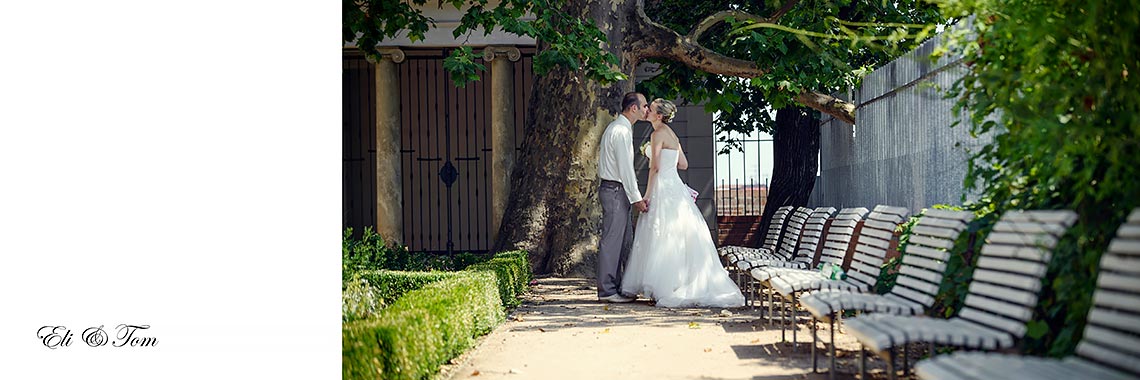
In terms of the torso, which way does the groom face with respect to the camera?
to the viewer's right

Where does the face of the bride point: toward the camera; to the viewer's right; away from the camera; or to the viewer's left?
to the viewer's left

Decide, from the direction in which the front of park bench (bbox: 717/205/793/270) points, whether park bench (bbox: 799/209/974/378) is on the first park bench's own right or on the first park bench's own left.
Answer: on the first park bench's own left

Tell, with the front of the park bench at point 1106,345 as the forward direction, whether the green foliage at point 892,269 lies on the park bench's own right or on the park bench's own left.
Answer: on the park bench's own right

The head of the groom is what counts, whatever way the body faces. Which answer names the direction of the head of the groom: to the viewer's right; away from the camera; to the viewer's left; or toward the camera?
to the viewer's right

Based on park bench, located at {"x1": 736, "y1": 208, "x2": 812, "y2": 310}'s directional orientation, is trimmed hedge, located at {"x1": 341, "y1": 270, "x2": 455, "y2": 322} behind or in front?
in front

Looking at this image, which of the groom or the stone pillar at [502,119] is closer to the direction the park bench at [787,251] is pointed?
the groom

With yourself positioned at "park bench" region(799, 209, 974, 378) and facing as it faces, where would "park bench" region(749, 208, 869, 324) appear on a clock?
"park bench" region(749, 208, 869, 324) is roughly at 4 o'clock from "park bench" region(799, 209, 974, 378).

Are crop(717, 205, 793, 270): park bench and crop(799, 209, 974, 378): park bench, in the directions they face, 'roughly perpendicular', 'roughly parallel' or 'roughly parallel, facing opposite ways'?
roughly parallel

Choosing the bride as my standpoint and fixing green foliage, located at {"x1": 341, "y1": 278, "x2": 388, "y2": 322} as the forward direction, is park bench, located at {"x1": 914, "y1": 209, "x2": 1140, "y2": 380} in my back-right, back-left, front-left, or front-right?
front-left

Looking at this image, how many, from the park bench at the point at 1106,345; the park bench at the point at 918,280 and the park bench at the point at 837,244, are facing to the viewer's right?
0

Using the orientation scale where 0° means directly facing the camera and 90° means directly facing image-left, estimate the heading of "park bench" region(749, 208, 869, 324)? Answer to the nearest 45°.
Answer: approximately 45°

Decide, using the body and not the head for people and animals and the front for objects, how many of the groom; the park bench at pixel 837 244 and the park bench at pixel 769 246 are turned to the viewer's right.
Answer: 1

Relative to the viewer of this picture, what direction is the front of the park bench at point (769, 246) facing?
facing the viewer and to the left of the viewer
